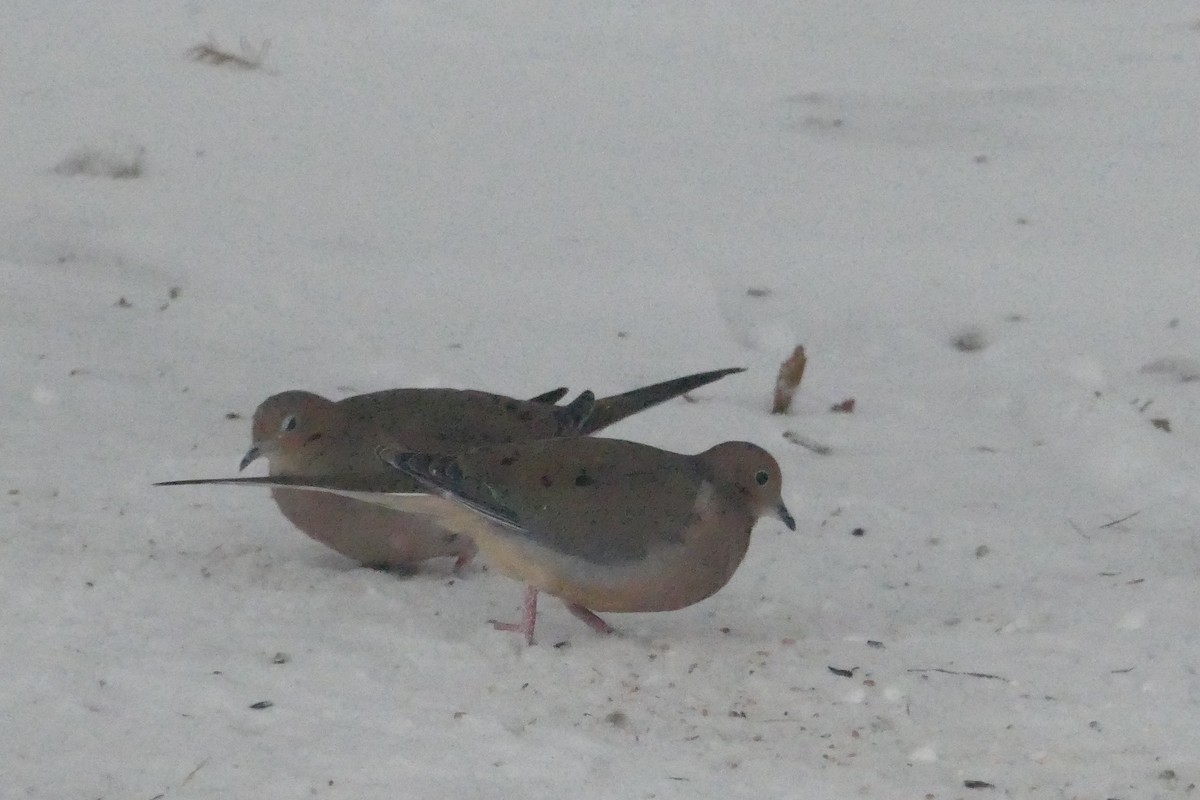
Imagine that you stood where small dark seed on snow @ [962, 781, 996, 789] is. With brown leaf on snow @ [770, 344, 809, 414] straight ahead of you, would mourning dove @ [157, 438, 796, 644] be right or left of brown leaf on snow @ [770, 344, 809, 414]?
left

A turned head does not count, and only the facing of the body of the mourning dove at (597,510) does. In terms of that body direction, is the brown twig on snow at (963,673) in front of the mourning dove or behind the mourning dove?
in front

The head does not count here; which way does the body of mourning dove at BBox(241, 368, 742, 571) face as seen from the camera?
to the viewer's left

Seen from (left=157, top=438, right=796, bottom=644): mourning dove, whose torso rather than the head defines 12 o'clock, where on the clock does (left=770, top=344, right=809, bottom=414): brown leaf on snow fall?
The brown leaf on snow is roughly at 10 o'clock from the mourning dove.

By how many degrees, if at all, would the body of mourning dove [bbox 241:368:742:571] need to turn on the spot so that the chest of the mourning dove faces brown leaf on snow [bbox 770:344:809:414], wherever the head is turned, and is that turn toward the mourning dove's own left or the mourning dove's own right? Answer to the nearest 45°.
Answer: approximately 135° to the mourning dove's own right

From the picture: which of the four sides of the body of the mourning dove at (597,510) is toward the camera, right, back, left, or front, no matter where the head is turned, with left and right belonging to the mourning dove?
right

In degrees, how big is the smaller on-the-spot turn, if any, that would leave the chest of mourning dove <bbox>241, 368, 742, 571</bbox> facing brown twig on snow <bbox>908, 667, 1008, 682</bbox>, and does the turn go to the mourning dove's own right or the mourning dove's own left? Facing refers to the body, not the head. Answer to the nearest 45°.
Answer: approximately 135° to the mourning dove's own left

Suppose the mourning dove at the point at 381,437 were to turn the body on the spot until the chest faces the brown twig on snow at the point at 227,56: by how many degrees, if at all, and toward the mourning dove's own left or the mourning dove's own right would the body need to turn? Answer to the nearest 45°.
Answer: approximately 90° to the mourning dove's own right

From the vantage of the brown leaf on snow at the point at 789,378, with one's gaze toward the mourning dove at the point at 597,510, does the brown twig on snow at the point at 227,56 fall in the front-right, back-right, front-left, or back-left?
back-right

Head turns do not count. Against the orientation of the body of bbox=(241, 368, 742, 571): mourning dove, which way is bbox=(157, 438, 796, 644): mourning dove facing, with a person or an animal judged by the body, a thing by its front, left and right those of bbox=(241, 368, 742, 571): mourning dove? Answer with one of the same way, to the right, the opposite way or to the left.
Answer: the opposite way

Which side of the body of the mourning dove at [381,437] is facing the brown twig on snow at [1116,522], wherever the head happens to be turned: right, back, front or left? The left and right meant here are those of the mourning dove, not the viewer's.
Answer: back

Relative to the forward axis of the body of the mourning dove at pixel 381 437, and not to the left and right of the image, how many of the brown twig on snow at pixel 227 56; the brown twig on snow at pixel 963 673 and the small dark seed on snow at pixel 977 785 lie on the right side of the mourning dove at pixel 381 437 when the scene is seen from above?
1
